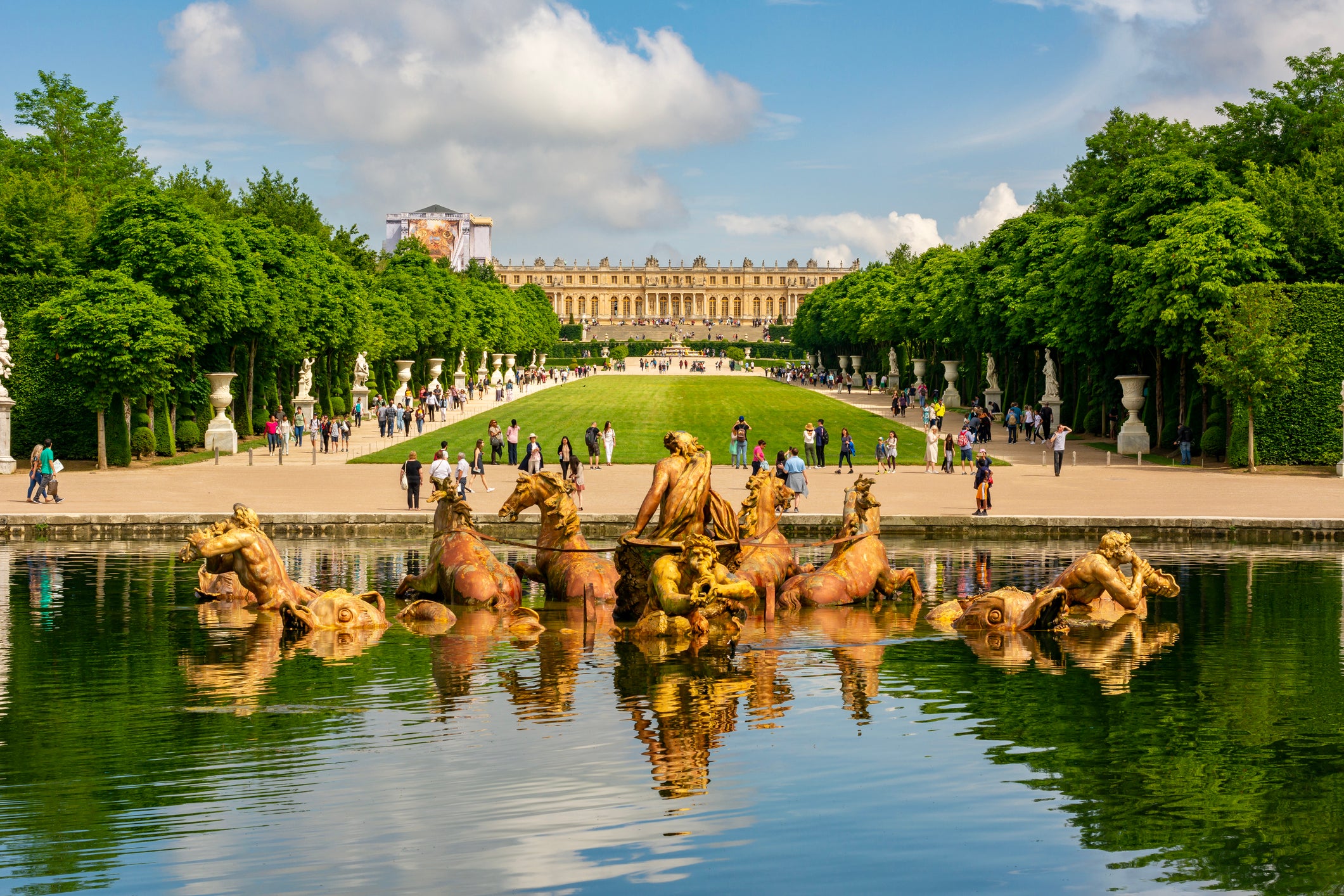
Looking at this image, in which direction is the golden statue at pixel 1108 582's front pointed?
to the viewer's right

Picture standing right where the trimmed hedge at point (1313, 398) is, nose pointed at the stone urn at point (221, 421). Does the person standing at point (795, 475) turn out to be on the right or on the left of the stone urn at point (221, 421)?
left

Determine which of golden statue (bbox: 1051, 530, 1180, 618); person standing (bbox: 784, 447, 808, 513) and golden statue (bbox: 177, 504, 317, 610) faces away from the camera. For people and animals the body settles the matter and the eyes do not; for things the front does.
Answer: the person standing

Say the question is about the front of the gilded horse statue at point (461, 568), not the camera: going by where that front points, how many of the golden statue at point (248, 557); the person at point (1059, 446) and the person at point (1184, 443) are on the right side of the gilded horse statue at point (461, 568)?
2

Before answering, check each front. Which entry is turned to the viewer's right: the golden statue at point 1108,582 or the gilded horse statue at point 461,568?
the golden statue
